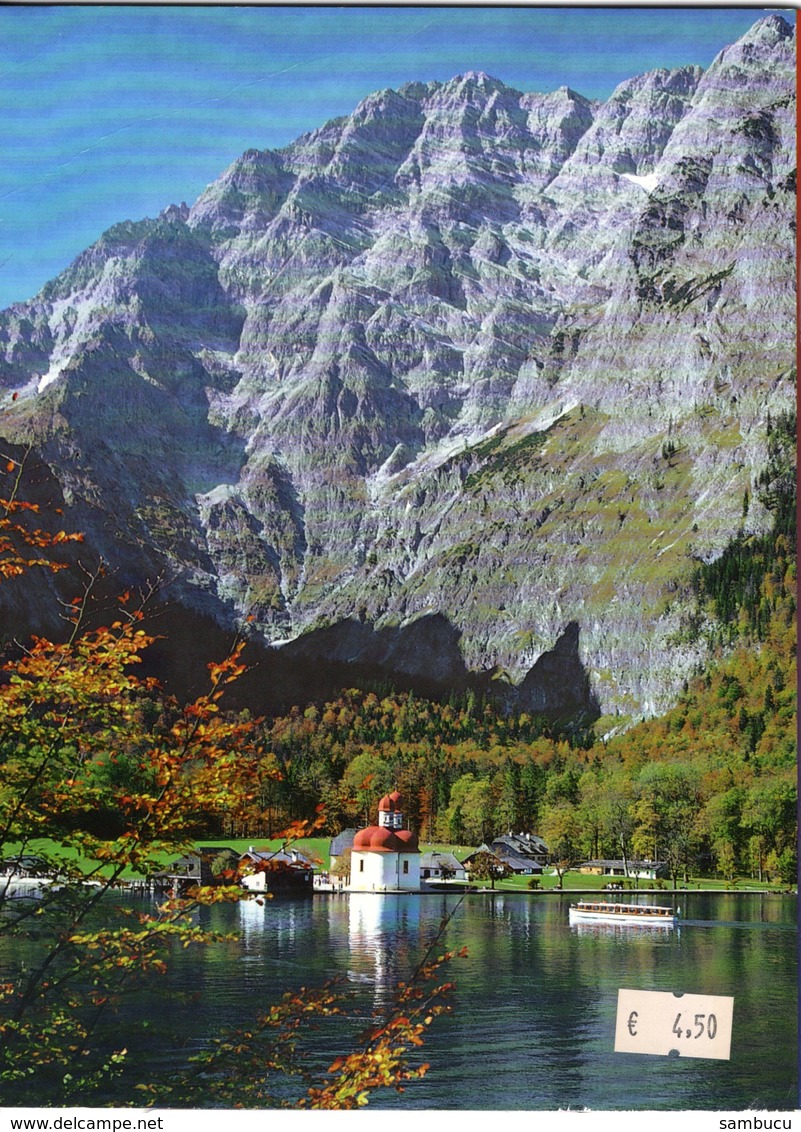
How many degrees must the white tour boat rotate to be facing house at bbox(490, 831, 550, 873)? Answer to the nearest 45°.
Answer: approximately 45° to its right

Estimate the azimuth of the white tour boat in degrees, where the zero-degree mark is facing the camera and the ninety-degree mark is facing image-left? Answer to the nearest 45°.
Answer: approximately 90°

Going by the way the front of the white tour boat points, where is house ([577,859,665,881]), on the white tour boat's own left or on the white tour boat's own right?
on the white tour boat's own right

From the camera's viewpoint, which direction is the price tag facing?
toward the camera

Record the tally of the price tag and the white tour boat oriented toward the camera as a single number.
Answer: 1

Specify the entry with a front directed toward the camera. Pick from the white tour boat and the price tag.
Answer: the price tag
